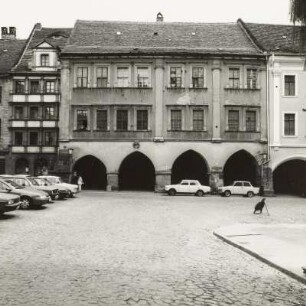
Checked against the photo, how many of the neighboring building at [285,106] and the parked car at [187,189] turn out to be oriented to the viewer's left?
1

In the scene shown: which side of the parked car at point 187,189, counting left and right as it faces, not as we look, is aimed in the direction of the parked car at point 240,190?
back

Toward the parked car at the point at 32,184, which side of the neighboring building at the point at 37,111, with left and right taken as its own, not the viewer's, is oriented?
front

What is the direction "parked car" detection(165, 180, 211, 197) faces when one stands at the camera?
facing to the left of the viewer

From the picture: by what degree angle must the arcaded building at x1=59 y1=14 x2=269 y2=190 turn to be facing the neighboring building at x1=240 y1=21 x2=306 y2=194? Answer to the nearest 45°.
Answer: approximately 90° to its left

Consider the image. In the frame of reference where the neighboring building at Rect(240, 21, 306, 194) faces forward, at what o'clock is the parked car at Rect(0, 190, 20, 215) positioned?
The parked car is roughly at 1 o'clock from the neighboring building.

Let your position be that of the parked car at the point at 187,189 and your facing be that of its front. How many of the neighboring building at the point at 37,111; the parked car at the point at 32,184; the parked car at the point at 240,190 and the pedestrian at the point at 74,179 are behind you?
1

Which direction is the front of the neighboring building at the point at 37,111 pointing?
toward the camera

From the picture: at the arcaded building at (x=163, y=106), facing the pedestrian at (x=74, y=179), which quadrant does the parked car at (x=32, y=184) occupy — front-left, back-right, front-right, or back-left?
front-left

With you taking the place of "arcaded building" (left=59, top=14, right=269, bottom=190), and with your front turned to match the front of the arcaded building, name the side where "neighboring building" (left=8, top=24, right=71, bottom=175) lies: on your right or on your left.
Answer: on your right

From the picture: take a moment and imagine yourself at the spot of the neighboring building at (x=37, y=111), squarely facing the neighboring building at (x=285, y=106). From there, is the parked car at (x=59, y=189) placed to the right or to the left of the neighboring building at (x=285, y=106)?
right

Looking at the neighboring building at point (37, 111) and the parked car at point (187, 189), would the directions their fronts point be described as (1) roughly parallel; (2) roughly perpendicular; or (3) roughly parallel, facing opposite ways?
roughly perpendicular

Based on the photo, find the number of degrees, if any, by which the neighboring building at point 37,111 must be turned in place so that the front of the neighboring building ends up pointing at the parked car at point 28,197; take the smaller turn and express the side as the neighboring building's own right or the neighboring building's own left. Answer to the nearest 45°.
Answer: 0° — it already faces it

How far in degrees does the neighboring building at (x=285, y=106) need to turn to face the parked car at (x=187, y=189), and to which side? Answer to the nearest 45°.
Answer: approximately 45° to its right

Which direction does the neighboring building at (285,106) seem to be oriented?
toward the camera

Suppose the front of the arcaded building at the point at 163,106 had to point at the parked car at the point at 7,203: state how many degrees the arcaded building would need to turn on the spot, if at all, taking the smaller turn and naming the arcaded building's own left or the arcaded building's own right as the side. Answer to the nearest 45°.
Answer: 0° — it already faces it
